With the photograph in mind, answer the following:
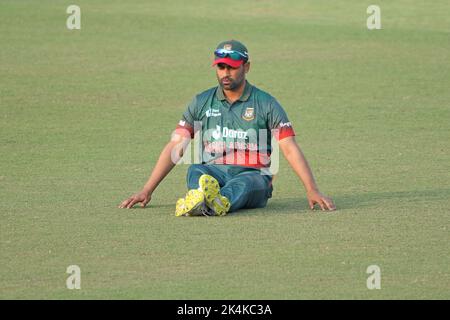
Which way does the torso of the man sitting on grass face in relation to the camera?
toward the camera
